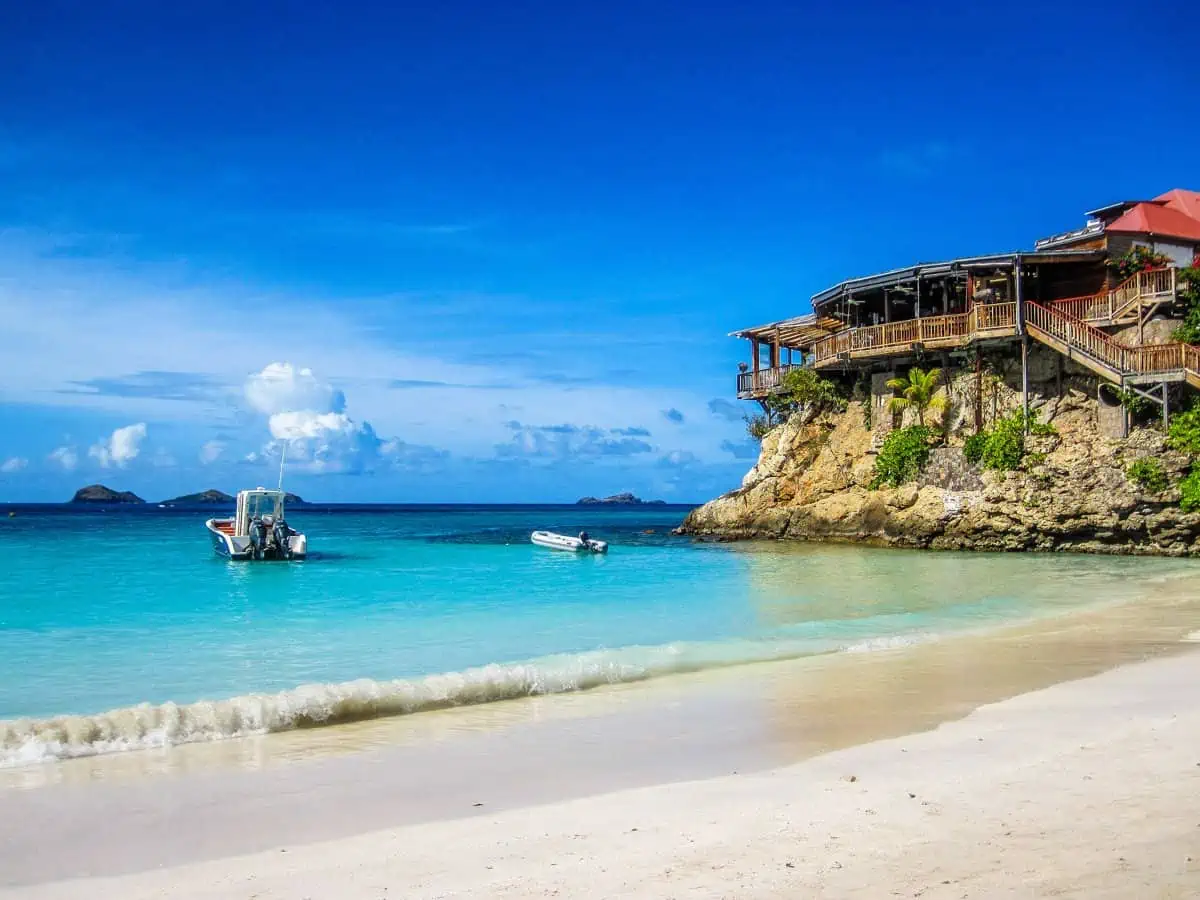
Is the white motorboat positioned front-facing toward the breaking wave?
no

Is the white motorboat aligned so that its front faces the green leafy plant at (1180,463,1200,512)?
no

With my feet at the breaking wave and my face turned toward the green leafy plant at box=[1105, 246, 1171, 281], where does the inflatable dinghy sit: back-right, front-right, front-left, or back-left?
front-left

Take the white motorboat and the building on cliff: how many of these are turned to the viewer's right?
0

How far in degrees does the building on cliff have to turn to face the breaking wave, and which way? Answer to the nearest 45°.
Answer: approximately 45° to its left

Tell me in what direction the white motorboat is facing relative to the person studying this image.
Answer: facing away from the viewer and to the left of the viewer

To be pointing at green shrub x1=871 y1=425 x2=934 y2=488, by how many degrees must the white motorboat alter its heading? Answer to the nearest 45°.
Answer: approximately 135° to its right
